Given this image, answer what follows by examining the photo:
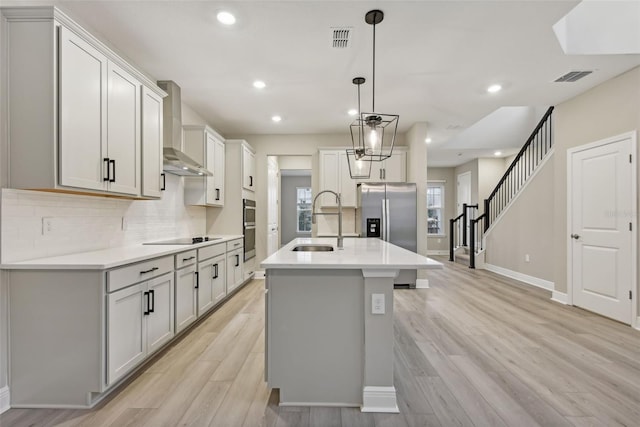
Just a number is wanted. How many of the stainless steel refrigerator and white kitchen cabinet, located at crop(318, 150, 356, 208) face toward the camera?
2

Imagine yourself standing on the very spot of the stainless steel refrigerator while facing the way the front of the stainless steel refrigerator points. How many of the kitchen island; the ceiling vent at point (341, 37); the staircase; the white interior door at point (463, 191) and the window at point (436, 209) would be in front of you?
2

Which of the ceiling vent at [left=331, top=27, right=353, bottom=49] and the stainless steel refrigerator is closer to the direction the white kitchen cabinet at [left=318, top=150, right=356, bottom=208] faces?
the ceiling vent

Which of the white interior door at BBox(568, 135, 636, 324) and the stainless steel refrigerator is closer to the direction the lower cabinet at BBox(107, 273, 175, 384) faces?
the white interior door

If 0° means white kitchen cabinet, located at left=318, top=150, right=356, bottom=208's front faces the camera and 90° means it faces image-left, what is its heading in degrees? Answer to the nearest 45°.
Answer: approximately 0°

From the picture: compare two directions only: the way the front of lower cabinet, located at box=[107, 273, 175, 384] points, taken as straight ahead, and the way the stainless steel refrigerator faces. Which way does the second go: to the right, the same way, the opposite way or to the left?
to the right

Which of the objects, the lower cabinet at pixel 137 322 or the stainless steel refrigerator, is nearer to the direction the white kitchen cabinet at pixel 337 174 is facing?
the lower cabinet

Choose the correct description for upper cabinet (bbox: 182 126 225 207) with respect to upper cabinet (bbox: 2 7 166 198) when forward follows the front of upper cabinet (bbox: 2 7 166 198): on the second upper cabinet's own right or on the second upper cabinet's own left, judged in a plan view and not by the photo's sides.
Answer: on the second upper cabinet's own left

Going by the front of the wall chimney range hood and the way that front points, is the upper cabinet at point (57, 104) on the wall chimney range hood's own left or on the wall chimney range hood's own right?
on the wall chimney range hood's own right

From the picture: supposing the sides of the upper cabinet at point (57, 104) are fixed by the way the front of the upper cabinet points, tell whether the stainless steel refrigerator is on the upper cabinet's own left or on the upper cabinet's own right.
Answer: on the upper cabinet's own left

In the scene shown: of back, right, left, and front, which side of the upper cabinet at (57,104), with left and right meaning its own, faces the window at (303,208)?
left
